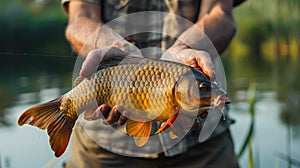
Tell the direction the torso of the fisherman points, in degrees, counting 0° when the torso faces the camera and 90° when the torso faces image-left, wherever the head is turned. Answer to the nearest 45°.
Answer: approximately 0°
